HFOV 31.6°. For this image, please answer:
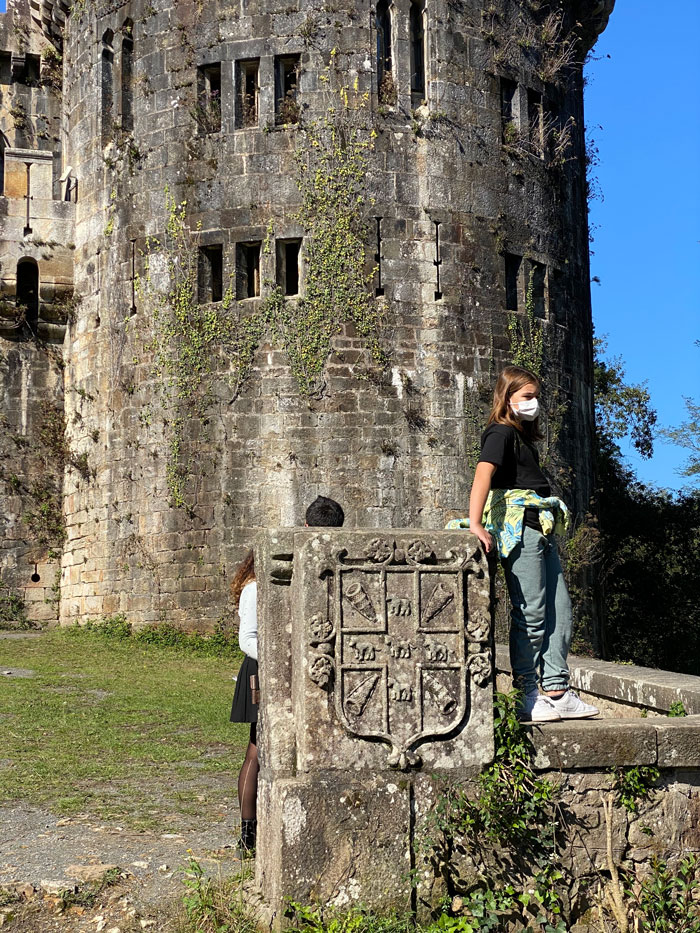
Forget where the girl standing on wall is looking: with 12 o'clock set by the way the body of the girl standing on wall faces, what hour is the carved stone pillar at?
The carved stone pillar is roughly at 3 o'clock from the girl standing on wall.

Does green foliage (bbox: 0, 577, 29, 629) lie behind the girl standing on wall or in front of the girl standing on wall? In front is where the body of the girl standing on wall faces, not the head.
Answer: behind

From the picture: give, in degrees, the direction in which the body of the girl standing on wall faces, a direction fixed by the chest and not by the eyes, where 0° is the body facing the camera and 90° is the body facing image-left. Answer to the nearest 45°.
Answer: approximately 315°

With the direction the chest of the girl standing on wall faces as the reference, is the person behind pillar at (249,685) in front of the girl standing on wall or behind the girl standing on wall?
behind

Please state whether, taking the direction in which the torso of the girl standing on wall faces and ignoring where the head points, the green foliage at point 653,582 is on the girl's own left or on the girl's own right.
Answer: on the girl's own left
